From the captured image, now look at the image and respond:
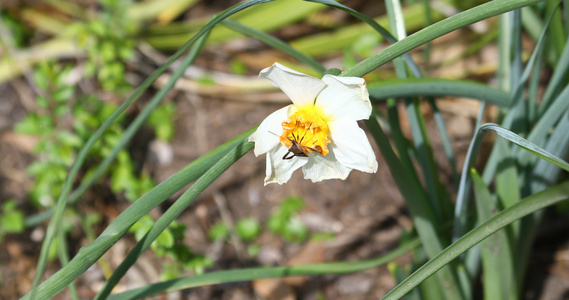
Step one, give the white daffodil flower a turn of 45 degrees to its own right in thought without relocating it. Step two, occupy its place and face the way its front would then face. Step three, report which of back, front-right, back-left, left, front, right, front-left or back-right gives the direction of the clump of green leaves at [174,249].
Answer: front-right

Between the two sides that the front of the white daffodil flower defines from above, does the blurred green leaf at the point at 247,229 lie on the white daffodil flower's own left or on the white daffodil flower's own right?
on the white daffodil flower's own right

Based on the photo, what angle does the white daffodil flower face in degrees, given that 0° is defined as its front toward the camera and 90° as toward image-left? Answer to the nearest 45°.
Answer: approximately 45°
